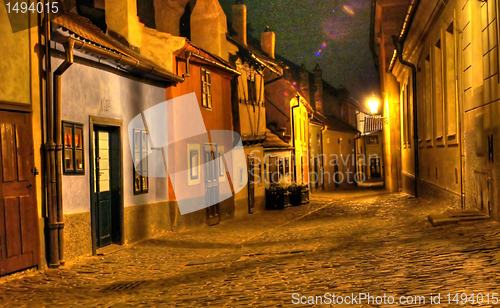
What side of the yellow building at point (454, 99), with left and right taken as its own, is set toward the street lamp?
right

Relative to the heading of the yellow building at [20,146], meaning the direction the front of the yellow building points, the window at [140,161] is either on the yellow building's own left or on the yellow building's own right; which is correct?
on the yellow building's own left

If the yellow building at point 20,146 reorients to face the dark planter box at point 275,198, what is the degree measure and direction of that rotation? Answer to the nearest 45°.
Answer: approximately 90° to its left

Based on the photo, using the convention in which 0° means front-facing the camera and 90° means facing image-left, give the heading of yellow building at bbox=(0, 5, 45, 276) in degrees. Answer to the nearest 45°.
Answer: approximately 315°

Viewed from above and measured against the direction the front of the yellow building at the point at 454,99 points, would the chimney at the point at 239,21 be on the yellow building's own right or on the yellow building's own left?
on the yellow building's own right

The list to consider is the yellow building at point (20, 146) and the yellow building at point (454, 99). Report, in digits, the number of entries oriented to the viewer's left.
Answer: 1

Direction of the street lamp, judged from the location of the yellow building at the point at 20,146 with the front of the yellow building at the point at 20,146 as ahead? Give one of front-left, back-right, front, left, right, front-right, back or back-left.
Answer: left

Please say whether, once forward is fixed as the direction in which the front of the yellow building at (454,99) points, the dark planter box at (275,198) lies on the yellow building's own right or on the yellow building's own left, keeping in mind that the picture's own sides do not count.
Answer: on the yellow building's own right

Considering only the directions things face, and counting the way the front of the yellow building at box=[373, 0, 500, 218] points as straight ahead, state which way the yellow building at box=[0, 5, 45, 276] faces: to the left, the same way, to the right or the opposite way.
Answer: the opposite way

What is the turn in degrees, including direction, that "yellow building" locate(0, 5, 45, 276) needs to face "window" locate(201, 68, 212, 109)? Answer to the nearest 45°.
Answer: approximately 90° to its left

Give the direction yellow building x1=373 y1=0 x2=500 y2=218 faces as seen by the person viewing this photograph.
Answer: facing to the left of the viewer

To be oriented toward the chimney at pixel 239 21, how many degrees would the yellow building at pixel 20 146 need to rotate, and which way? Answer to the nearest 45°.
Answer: approximately 90° to its left
